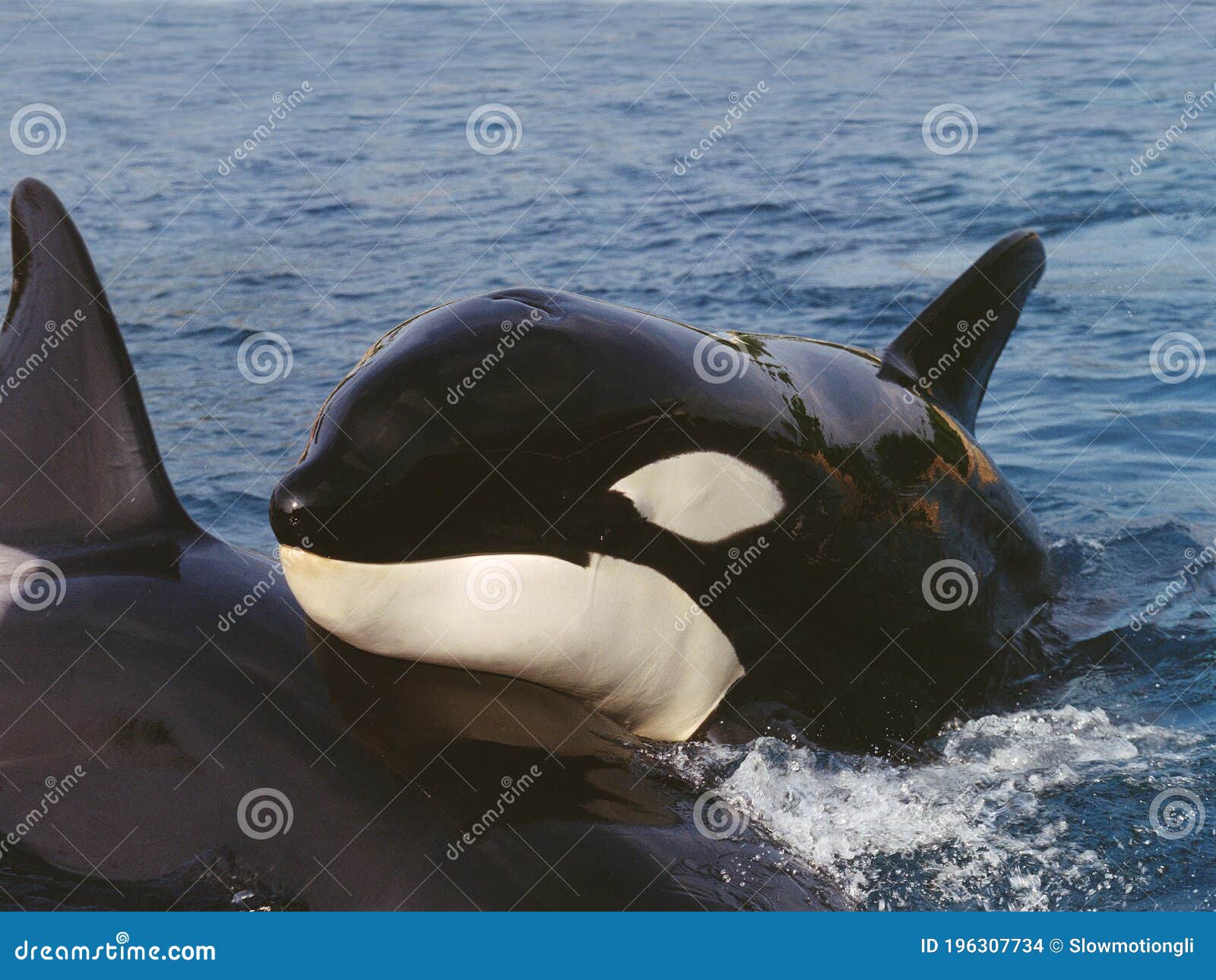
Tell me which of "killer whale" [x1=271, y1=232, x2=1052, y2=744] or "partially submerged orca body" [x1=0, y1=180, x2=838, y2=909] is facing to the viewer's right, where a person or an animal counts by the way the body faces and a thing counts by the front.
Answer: the partially submerged orca body

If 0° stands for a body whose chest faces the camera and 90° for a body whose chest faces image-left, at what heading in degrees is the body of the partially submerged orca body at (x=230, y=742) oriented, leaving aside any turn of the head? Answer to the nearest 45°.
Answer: approximately 270°

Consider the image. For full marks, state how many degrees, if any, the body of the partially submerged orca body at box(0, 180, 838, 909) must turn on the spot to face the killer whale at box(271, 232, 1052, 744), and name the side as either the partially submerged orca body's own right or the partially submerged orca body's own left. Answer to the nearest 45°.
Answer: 0° — it already faces it

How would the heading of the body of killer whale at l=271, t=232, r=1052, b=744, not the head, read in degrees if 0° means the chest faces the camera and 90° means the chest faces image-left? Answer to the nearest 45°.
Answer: approximately 45°

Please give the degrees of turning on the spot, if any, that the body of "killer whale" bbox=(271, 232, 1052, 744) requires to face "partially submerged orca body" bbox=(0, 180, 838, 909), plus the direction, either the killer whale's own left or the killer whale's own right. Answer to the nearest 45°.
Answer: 0° — it already faces it

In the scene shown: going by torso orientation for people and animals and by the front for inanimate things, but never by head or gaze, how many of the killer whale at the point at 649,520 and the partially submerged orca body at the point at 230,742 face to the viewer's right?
1
